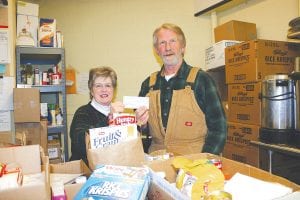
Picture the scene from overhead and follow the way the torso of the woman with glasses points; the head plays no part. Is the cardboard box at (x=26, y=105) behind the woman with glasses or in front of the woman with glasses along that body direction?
behind

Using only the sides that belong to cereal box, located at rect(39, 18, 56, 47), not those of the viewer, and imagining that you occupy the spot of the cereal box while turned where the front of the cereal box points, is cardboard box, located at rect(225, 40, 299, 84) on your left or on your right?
on your left

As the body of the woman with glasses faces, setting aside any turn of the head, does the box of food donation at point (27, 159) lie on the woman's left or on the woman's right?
on the woman's right

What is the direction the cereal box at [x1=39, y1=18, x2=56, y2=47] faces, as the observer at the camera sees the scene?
facing the viewer

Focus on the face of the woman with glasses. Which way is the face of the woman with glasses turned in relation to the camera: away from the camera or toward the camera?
toward the camera

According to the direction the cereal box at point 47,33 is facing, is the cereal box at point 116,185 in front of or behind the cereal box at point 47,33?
in front

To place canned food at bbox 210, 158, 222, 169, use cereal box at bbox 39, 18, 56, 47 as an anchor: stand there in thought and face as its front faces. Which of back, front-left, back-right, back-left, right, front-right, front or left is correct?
front

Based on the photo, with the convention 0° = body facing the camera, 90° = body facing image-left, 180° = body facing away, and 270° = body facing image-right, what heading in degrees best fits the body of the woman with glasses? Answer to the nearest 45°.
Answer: approximately 315°

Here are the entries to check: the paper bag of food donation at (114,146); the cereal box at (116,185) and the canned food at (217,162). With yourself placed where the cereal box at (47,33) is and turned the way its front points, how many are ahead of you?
3

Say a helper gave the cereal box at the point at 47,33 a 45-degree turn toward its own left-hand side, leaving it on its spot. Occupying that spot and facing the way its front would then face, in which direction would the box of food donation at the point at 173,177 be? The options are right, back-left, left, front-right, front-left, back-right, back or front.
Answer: front-right

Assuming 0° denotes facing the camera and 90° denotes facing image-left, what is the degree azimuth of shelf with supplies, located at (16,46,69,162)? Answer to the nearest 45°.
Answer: approximately 0°

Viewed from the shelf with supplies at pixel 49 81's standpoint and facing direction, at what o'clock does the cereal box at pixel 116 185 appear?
The cereal box is roughly at 12 o'clock from the shelf with supplies.

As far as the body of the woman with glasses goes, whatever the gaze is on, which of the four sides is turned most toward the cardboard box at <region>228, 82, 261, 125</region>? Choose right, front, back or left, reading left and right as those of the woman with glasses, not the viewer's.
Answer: left

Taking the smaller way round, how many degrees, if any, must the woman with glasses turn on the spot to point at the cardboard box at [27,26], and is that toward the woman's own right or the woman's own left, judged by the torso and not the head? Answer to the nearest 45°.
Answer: approximately 180°
